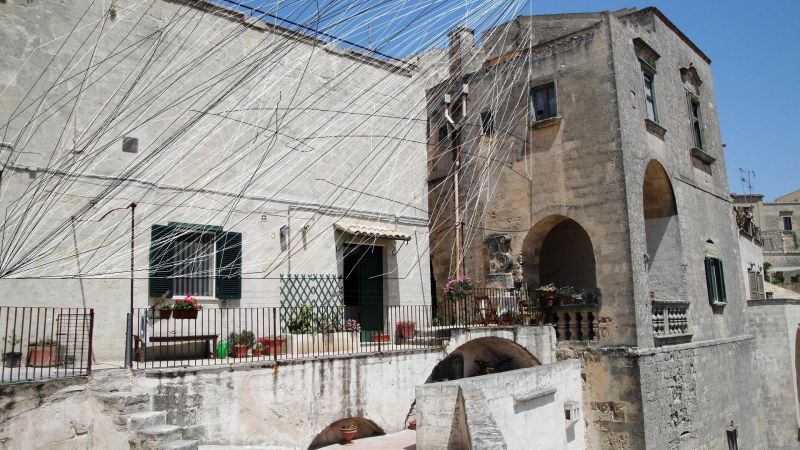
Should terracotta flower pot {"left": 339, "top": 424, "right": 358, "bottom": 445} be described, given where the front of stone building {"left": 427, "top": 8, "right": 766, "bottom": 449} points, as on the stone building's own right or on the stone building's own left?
on the stone building's own right

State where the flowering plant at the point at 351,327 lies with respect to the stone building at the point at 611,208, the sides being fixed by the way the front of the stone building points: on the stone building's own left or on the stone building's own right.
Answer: on the stone building's own right

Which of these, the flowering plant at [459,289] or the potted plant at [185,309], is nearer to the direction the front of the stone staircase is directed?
the flowering plant

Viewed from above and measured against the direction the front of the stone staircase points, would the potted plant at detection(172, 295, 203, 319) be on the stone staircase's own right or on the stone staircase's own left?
on the stone staircase's own left

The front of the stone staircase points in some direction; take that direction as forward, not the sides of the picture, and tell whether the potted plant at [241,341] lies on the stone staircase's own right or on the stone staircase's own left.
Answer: on the stone staircase's own left

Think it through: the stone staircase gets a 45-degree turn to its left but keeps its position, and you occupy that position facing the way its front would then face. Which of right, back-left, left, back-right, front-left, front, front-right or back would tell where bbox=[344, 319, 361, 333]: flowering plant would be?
front-left

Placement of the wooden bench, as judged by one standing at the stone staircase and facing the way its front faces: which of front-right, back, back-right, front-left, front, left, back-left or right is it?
back-left

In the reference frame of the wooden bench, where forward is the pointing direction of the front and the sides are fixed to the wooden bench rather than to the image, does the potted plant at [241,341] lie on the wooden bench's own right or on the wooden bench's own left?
on the wooden bench's own left

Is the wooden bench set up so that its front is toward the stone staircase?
yes
